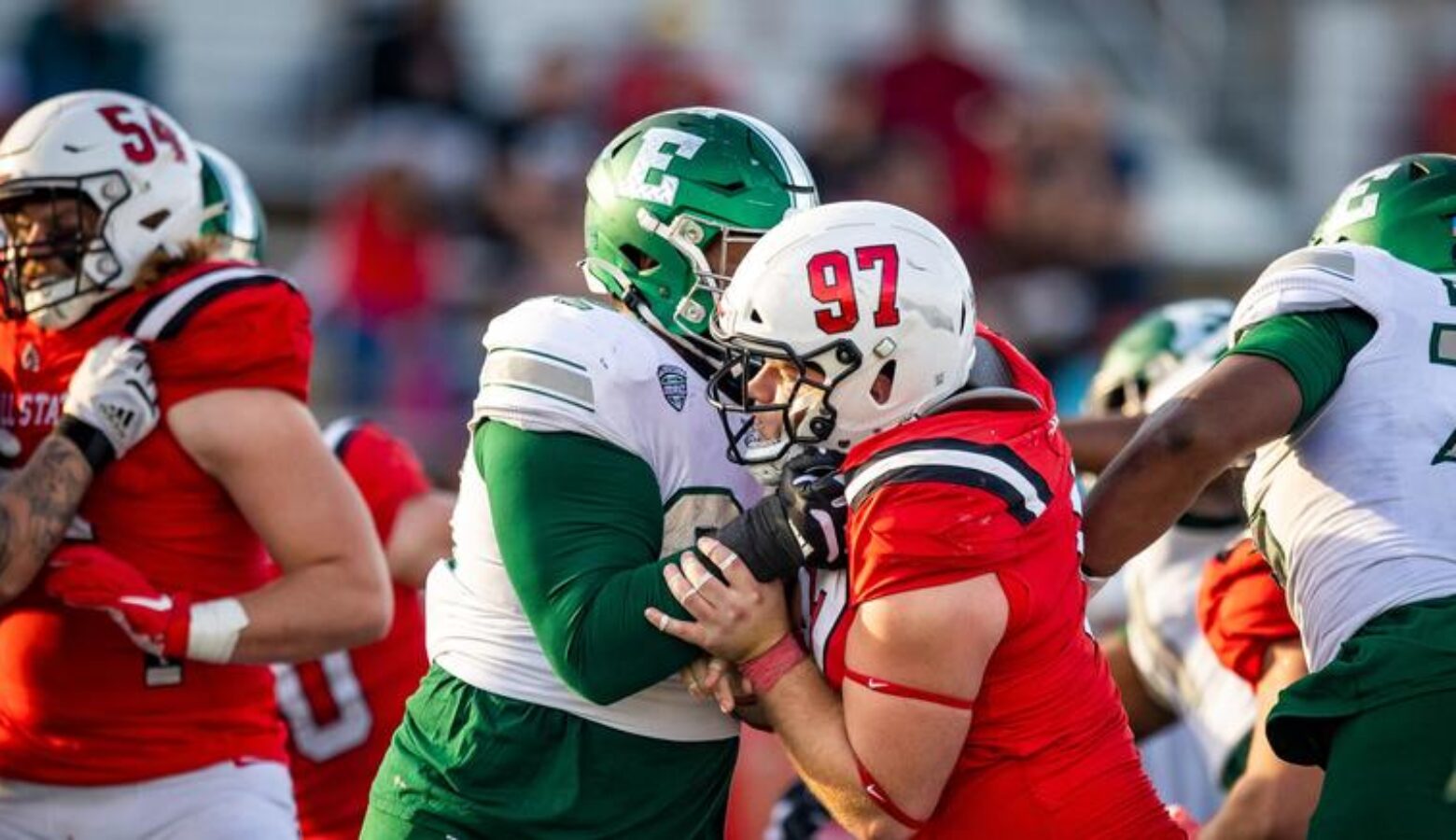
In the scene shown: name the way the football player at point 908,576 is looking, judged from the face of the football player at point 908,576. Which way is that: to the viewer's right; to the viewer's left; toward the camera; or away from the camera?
to the viewer's left

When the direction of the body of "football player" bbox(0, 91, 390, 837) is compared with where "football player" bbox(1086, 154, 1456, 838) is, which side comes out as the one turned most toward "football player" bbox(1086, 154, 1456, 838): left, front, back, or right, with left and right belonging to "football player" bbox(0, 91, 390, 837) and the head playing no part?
left

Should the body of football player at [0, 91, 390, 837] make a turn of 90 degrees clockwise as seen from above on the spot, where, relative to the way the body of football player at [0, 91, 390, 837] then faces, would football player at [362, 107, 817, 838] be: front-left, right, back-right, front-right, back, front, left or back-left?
back

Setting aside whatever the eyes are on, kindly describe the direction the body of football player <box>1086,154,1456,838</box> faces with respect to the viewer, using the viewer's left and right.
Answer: facing away from the viewer and to the left of the viewer

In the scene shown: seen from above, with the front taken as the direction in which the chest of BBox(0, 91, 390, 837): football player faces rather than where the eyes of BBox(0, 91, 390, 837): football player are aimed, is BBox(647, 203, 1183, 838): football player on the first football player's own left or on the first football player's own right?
on the first football player's own left

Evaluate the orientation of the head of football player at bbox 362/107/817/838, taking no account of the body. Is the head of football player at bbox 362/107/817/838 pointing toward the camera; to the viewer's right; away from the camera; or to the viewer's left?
to the viewer's right

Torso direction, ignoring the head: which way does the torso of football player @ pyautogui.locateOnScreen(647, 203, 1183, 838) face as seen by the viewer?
to the viewer's left
